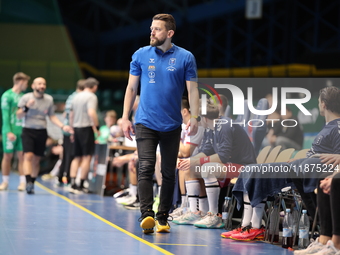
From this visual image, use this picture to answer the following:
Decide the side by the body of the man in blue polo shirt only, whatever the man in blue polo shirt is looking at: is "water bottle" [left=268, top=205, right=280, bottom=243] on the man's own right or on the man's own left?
on the man's own left

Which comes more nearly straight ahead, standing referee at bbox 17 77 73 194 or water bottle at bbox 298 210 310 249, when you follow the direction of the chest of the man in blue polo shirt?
the water bottle

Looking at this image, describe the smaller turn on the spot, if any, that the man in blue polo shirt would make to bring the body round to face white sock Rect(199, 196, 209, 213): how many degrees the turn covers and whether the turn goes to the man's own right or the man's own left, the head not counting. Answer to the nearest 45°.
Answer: approximately 135° to the man's own left

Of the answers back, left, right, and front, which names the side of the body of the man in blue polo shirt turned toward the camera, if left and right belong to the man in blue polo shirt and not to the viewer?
front

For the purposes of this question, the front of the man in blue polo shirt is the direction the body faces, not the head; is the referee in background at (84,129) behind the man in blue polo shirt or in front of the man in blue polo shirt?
behind
